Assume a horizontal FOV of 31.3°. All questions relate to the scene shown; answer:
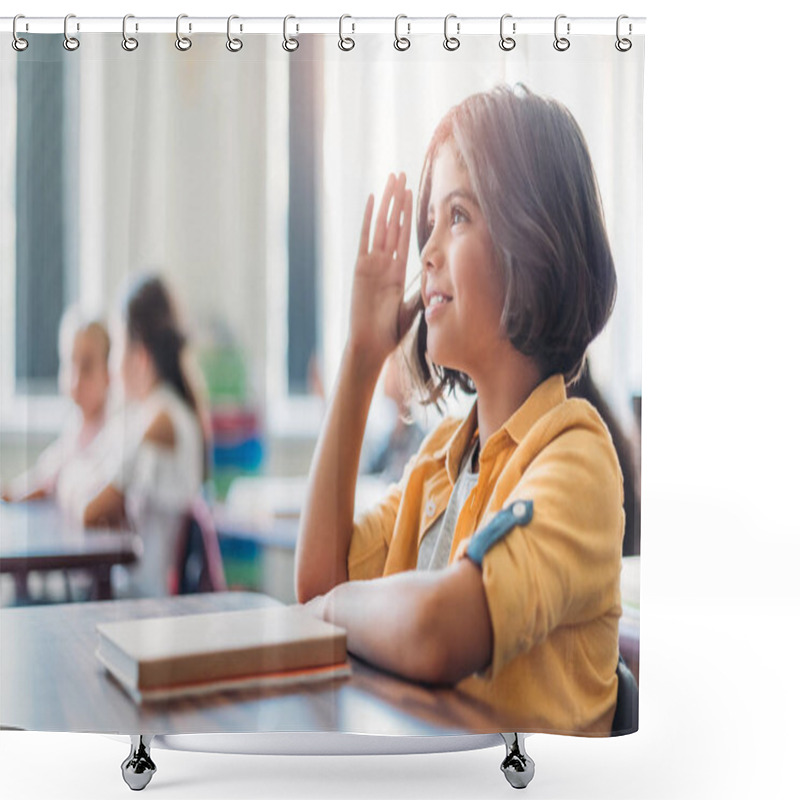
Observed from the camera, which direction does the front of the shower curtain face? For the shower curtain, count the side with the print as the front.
facing the viewer

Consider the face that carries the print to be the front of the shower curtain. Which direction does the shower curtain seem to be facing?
toward the camera
